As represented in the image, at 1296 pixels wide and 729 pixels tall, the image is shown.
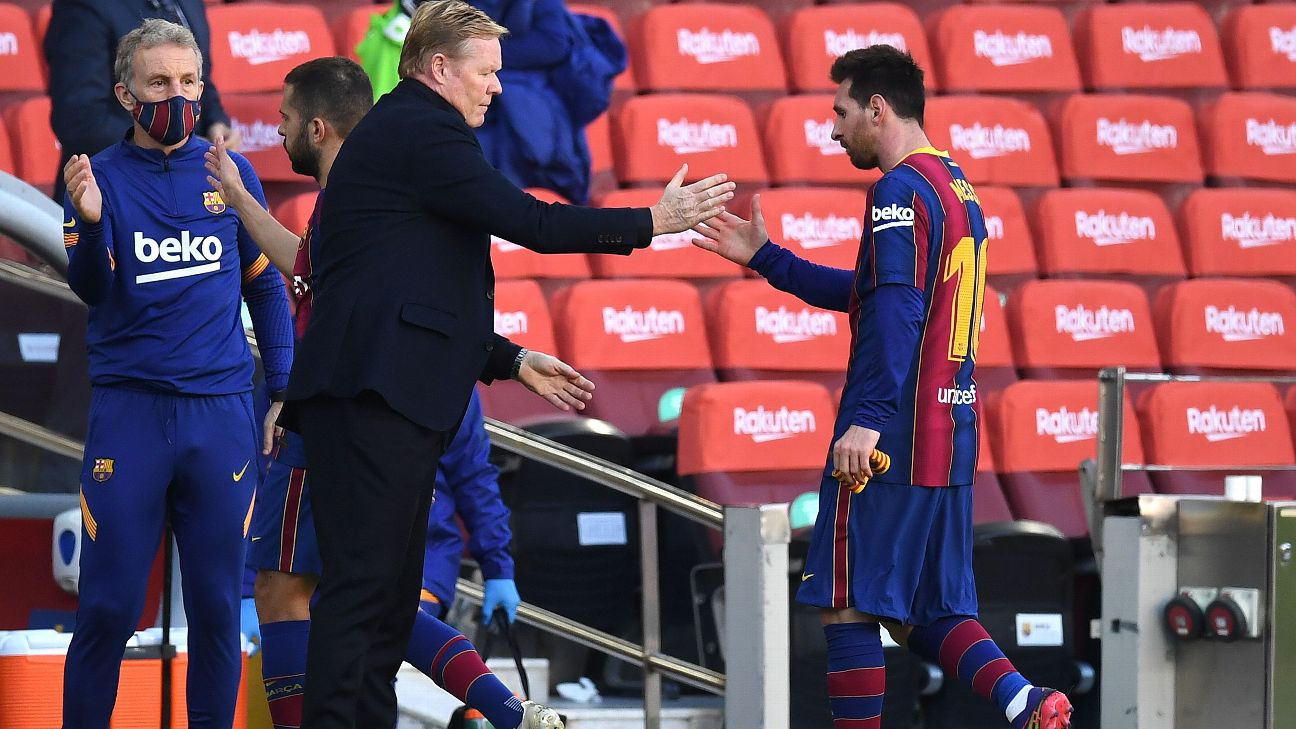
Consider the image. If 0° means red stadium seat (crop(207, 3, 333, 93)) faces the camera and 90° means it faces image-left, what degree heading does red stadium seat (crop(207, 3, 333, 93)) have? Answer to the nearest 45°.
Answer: approximately 0°

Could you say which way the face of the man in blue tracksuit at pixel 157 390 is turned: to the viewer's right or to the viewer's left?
to the viewer's right

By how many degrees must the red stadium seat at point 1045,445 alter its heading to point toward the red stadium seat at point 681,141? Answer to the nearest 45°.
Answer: approximately 90° to its right

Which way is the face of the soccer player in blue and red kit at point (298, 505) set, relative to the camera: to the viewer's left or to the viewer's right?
to the viewer's left

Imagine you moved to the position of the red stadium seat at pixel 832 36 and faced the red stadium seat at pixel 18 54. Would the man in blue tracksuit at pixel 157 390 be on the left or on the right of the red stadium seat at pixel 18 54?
left

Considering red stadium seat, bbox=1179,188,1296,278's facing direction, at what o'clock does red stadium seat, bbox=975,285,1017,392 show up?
red stadium seat, bbox=975,285,1017,392 is roughly at 1 o'clock from red stadium seat, bbox=1179,188,1296,278.

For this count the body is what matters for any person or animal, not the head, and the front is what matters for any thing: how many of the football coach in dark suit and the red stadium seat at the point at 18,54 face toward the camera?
1

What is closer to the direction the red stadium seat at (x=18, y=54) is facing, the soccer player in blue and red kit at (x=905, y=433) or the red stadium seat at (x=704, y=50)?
the soccer player in blue and red kit

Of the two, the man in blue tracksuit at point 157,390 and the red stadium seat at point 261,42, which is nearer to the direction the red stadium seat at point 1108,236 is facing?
the man in blue tracksuit

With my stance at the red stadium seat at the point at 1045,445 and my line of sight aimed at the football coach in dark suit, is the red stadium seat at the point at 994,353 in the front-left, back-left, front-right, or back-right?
back-right
